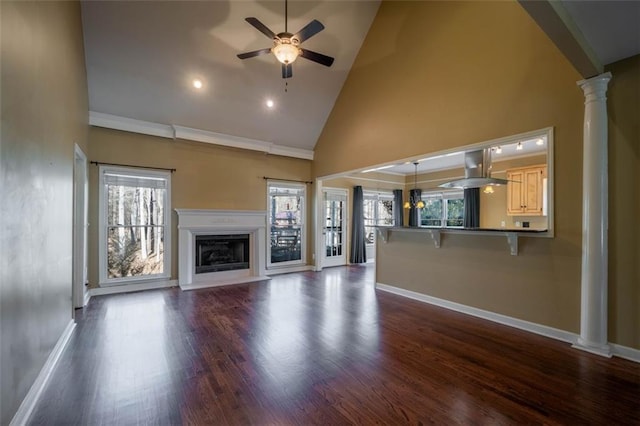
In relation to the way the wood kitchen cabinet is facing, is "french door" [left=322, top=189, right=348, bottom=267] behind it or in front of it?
in front

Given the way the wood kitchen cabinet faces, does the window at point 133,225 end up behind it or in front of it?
in front

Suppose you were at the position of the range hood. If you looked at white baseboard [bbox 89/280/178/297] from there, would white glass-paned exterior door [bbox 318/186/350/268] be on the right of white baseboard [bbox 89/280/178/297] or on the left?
right

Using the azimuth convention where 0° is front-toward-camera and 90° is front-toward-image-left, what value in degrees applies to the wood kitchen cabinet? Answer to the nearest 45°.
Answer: approximately 45°

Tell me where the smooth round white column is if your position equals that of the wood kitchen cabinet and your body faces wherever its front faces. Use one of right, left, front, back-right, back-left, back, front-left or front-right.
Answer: front-left

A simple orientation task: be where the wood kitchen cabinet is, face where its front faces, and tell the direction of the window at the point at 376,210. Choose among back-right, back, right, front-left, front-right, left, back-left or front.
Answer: front-right
